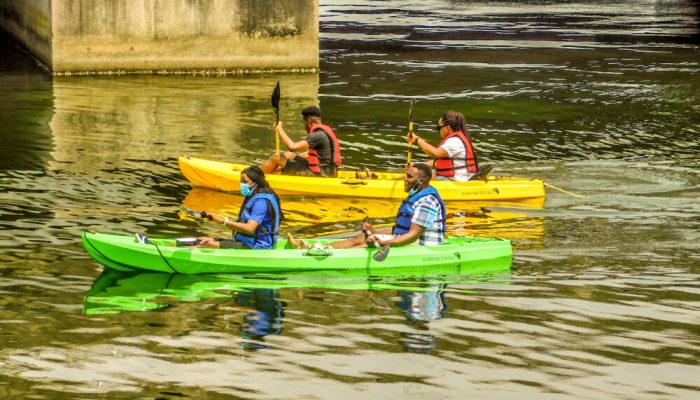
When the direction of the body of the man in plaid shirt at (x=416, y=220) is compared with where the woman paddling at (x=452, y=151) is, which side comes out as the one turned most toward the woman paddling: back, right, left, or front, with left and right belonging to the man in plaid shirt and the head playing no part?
right

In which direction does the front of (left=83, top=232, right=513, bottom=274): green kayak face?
to the viewer's left

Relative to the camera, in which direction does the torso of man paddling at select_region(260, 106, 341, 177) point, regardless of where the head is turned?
to the viewer's left

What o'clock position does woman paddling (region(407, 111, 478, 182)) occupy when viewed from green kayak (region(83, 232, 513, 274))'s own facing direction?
The woman paddling is roughly at 4 o'clock from the green kayak.

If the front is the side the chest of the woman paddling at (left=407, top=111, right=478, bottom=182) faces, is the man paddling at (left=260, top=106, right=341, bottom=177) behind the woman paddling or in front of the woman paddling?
in front

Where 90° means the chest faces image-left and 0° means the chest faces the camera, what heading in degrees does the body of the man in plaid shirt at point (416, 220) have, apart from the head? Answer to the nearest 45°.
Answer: approximately 90°

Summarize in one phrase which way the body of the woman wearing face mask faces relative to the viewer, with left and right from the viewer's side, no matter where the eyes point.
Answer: facing to the left of the viewer

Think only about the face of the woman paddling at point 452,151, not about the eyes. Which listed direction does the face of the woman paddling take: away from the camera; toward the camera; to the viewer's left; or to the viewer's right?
to the viewer's left

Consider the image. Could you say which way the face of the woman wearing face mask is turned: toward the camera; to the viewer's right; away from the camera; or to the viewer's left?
to the viewer's left

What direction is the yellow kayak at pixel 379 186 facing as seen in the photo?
to the viewer's left

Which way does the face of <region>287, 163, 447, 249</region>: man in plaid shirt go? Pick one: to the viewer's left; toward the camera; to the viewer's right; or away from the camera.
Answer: to the viewer's left

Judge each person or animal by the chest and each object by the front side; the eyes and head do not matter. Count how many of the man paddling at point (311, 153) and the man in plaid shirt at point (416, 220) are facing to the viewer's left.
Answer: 2

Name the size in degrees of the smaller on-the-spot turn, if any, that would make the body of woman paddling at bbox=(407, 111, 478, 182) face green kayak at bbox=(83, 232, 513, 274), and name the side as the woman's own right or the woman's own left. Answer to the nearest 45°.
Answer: approximately 45° to the woman's own left
